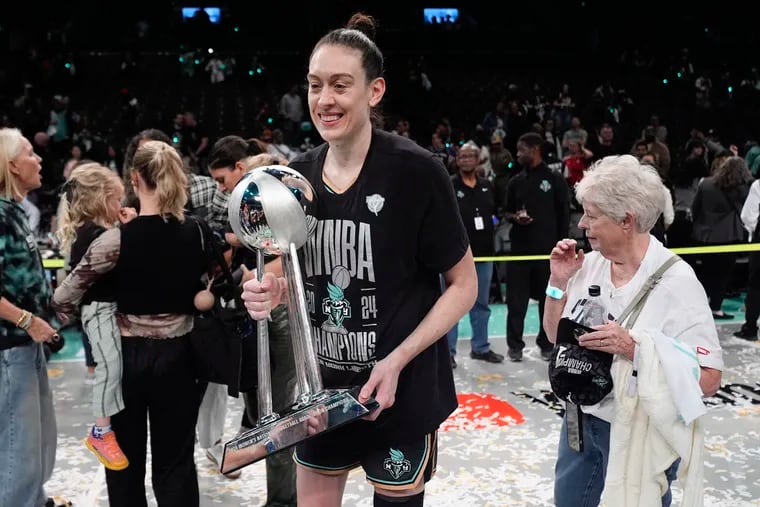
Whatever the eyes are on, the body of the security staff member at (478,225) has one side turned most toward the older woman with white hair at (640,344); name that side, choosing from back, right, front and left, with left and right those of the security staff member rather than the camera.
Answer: front

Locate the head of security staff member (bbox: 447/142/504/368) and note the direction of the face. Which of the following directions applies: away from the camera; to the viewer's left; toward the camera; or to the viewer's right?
toward the camera

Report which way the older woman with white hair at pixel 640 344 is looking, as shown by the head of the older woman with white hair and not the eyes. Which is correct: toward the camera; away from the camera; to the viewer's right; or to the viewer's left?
to the viewer's left

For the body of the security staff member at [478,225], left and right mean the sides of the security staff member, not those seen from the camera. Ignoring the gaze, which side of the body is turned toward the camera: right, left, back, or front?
front

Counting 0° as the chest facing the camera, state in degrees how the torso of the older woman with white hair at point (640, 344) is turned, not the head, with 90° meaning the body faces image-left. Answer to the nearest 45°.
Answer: approximately 45°

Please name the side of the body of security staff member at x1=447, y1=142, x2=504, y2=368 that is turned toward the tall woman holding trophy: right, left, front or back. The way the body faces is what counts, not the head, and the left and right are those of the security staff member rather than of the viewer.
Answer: front

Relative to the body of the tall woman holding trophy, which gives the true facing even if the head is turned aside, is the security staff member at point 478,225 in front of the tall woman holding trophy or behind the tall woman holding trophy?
behind

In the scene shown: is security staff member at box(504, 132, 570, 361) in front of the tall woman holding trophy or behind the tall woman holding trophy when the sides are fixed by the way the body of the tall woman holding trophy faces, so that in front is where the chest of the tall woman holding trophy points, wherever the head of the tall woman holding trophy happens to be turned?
behind

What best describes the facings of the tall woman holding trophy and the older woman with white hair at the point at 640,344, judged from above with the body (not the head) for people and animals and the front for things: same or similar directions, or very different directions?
same or similar directions

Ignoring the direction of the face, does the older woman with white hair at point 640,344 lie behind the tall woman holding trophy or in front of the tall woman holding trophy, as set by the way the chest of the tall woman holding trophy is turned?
behind

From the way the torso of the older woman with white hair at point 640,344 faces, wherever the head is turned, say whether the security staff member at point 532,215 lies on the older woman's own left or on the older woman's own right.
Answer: on the older woman's own right

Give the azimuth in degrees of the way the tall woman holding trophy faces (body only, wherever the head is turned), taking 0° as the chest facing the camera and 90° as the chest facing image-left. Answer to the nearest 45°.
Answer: approximately 45°

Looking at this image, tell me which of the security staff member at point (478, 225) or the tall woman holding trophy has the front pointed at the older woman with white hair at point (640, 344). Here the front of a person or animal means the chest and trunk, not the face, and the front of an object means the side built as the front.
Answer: the security staff member
